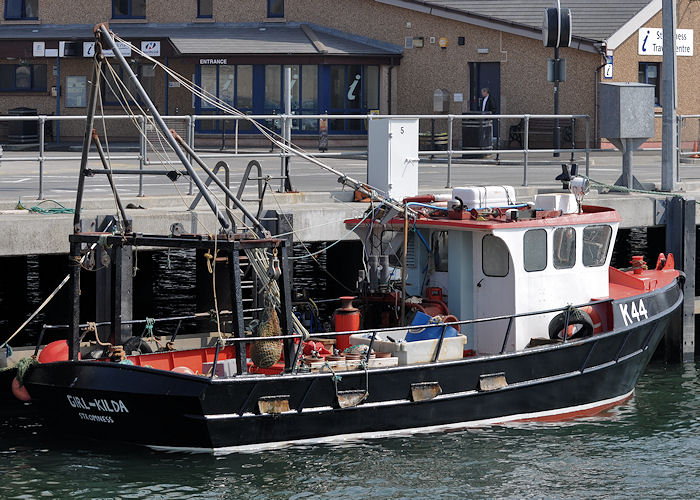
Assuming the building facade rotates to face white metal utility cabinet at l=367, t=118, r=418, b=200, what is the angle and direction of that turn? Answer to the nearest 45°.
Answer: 0° — it already faces it

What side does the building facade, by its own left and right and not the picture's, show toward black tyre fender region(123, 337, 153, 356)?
front

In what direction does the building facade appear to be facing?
toward the camera

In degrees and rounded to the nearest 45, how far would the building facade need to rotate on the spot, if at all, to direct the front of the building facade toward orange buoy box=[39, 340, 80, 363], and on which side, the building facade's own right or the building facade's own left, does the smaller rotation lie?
0° — it already faces it

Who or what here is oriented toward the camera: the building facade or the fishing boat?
the building facade

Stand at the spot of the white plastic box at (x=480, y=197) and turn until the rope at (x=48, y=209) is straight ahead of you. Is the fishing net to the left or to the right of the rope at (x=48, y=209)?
left

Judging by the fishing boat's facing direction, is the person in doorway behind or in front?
in front

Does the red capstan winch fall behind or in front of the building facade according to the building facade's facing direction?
in front

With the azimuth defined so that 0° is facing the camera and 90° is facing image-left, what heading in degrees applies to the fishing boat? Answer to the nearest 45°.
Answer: approximately 225°

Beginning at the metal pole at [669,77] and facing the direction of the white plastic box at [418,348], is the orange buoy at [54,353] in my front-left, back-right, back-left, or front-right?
front-right

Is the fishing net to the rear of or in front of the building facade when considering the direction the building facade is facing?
in front

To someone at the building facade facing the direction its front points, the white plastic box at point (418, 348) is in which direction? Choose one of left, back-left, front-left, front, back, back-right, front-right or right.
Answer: front

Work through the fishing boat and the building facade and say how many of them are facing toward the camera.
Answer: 1

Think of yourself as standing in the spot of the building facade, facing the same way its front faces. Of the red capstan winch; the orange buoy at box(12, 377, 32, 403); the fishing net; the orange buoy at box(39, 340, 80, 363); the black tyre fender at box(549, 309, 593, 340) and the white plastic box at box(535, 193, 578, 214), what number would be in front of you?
6

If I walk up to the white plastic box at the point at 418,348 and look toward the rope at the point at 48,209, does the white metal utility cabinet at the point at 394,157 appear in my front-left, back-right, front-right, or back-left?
front-right

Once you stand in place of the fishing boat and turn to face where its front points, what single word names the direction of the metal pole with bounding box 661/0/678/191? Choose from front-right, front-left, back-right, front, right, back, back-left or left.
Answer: front

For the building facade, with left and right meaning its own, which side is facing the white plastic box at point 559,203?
front

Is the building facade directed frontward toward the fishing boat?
yes
